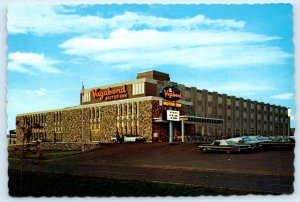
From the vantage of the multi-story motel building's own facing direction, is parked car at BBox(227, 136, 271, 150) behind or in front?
in front

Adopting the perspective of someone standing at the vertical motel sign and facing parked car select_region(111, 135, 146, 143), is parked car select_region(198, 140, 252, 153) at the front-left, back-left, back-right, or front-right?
back-left
